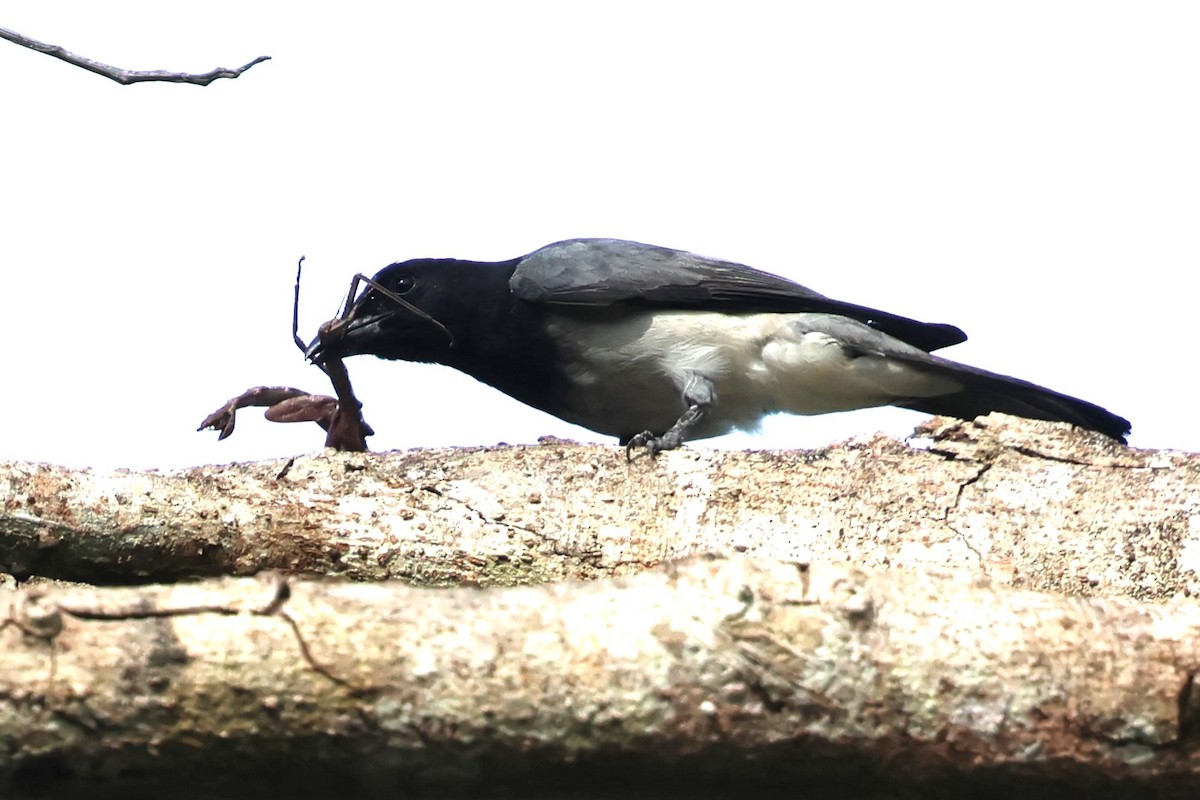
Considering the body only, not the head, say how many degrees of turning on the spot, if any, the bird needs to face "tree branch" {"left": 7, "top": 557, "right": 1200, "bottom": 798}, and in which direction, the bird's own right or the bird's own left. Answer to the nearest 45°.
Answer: approximately 90° to the bird's own left

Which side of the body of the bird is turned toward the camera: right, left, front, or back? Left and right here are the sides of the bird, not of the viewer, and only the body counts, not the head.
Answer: left
